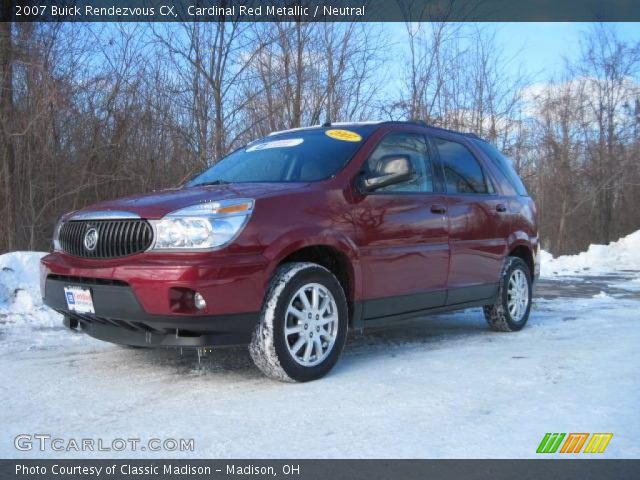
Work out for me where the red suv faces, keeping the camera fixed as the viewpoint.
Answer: facing the viewer and to the left of the viewer

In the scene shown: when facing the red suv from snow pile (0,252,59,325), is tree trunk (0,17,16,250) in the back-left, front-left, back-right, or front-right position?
back-left

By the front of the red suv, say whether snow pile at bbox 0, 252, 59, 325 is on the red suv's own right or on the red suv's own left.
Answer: on the red suv's own right

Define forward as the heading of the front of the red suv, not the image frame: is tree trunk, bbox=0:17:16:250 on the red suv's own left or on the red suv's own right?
on the red suv's own right

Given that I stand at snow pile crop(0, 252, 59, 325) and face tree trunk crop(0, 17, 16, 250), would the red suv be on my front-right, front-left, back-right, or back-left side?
back-right
